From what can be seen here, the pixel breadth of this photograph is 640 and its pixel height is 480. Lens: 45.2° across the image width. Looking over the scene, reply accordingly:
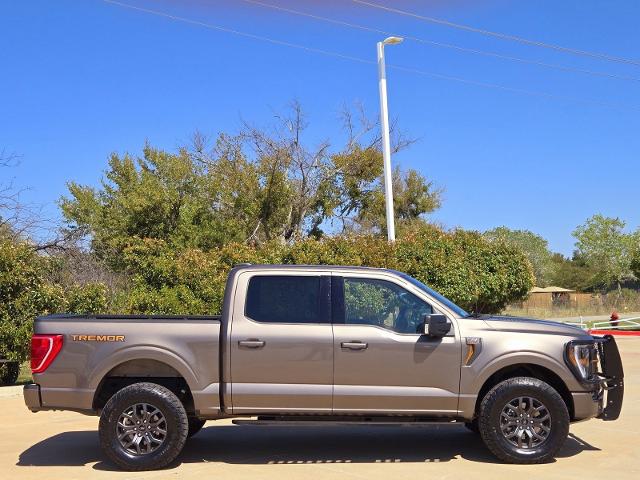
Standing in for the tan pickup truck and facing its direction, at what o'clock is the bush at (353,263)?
The bush is roughly at 9 o'clock from the tan pickup truck.

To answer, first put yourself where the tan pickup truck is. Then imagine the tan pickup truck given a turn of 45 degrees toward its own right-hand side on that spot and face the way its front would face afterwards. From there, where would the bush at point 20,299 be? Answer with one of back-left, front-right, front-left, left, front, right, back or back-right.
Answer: back

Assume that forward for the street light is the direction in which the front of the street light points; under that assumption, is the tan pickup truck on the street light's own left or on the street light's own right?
on the street light's own right

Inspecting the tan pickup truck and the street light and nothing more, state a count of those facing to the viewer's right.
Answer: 2

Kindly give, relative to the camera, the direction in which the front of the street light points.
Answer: facing to the right of the viewer

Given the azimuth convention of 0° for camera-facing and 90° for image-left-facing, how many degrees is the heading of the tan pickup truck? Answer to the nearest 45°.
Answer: approximately 270°

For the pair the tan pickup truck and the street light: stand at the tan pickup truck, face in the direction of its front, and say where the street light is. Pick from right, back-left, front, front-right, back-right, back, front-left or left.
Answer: left
